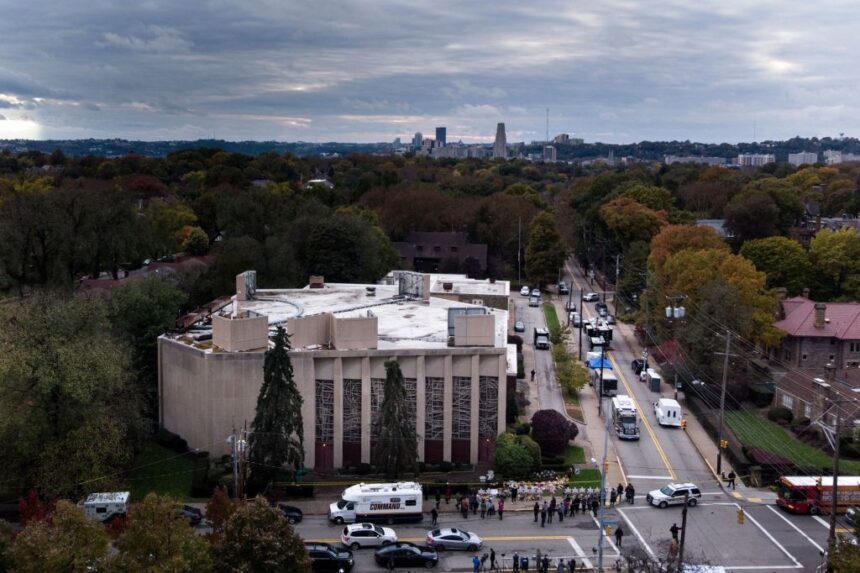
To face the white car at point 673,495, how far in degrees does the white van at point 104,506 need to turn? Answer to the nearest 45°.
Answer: approximately 180°

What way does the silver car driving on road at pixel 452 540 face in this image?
to the viewer's right

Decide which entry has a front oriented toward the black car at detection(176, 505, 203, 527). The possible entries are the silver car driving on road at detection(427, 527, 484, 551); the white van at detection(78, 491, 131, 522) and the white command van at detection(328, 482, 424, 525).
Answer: the white command van

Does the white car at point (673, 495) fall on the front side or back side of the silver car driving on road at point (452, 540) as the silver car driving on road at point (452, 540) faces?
on the front side

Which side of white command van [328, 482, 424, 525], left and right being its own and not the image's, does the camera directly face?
left

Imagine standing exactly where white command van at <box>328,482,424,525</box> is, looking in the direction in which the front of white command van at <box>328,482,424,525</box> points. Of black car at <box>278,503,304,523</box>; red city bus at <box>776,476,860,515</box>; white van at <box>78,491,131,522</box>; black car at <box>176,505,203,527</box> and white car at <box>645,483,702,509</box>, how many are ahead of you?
3

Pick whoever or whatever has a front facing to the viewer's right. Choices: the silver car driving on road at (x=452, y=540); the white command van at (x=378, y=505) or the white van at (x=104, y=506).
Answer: the silver car driving on road

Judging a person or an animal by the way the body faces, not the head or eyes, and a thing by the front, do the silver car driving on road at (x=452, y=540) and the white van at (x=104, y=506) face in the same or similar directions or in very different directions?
very different directions

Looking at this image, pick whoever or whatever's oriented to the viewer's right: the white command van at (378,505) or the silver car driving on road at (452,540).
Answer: the silver car driving on road

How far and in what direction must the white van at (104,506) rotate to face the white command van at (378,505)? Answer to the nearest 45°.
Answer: approximately 180°

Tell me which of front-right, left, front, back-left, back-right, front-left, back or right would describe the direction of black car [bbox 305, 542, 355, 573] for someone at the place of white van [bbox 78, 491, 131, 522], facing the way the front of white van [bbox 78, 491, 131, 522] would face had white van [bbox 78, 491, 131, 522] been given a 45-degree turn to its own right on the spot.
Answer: back
